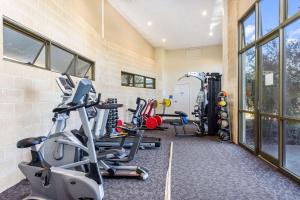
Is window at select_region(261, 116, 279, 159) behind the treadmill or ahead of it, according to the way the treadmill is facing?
behind

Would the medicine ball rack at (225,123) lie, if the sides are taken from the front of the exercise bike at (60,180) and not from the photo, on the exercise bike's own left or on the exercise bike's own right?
on the exercise bike's own left
